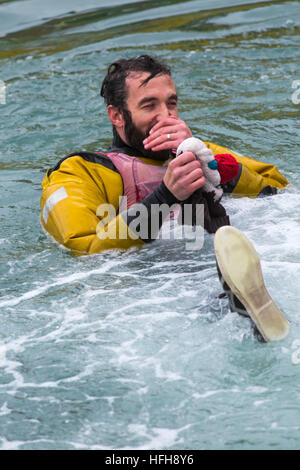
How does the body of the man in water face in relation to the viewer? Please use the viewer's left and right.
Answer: facing the viewer and to the right of the viewer
